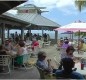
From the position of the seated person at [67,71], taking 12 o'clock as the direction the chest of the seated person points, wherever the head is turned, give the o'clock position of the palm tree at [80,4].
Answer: The palm tree is roughly at 12 o'clock from the seated person.

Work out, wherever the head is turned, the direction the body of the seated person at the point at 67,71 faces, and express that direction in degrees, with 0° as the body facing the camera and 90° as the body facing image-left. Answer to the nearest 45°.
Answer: approximately 180°
